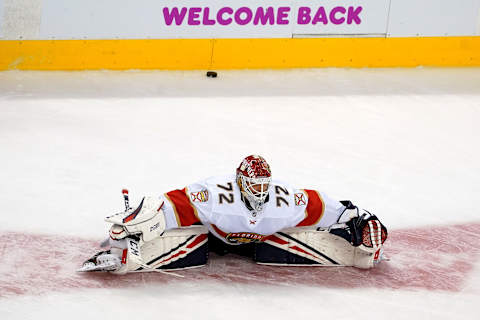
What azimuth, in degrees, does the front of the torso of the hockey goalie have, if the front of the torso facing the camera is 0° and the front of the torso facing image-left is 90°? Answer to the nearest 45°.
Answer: approximately 0°

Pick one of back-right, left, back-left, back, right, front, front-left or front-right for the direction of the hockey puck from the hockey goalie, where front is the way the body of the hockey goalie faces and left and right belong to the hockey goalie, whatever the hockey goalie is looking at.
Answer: back
